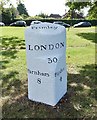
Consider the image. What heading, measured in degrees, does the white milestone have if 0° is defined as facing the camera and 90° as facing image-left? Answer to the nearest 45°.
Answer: approximately 0°
